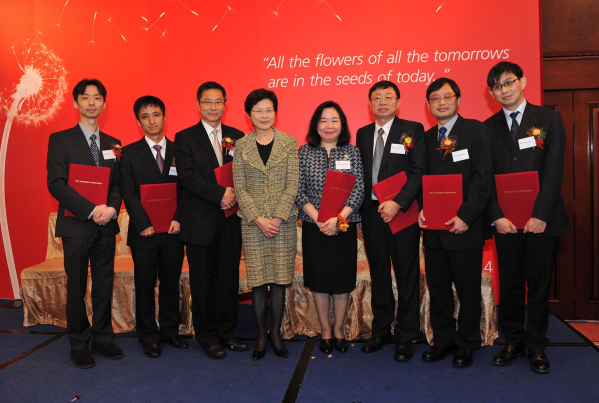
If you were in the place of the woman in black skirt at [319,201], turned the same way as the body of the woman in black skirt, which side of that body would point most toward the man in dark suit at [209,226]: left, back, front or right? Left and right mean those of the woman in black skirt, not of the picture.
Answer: right

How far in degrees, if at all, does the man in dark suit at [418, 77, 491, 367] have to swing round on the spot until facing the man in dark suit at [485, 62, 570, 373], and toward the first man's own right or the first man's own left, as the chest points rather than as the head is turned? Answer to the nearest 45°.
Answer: approximately 135° to the first man's own left

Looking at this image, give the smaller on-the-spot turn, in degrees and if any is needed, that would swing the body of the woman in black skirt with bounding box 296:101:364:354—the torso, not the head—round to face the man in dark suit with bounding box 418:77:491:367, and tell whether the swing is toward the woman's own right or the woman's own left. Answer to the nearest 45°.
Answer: approximately 90° to the woman's own left

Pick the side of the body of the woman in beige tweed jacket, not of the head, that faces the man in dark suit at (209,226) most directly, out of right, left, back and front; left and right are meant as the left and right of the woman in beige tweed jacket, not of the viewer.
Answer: right

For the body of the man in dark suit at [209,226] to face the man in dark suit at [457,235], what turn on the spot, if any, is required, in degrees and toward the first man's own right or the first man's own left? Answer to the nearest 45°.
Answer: approximately 45° to the first man's own left

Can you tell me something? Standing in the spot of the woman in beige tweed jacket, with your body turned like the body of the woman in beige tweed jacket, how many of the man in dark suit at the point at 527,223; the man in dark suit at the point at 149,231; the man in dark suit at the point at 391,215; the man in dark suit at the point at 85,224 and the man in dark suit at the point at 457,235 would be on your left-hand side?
3
